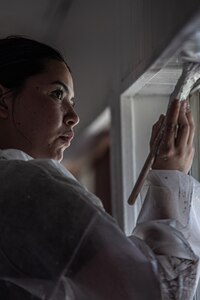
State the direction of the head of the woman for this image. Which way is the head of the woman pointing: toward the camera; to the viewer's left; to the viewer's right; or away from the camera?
to the viewer's right

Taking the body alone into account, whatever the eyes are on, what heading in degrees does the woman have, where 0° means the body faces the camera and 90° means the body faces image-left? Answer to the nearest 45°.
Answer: approximately 270°
